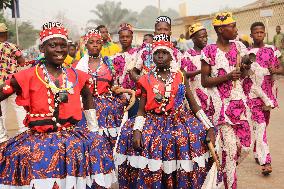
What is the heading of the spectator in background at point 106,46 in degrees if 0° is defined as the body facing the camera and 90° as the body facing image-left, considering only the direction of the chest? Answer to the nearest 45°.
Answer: approximately 0°
